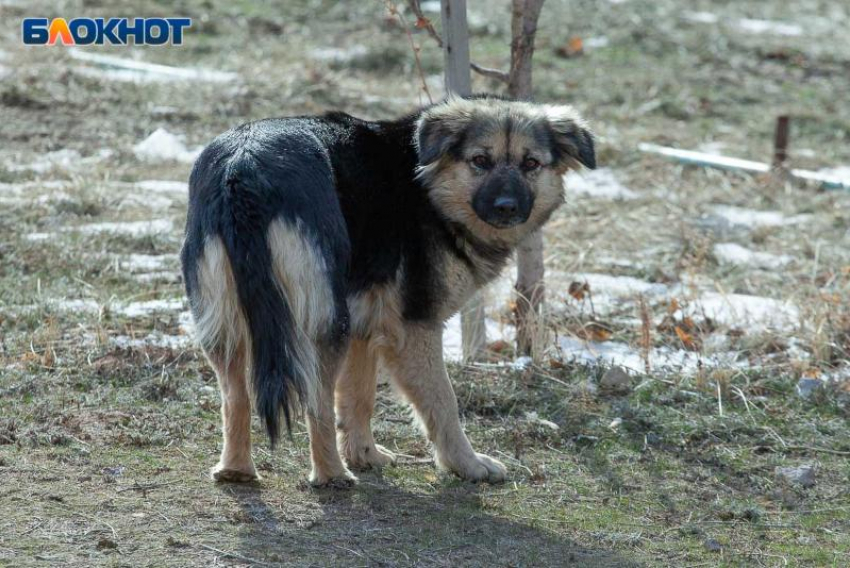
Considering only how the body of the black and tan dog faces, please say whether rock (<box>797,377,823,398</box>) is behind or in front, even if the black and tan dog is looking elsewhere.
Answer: in front

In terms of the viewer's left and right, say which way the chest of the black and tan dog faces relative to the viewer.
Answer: facing away from the viewer and to the right of the viewer

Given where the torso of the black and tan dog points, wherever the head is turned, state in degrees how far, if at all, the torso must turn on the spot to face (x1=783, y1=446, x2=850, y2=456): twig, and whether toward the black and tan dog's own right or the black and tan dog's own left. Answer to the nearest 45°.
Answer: approximately 45° to the black and tan dog's own right

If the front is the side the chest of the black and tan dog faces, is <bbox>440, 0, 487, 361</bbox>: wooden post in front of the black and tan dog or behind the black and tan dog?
in front

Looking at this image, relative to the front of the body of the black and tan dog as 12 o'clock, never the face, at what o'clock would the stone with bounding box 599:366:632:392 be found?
The stone is roughly at 12 o'clock from the black and tan dog.

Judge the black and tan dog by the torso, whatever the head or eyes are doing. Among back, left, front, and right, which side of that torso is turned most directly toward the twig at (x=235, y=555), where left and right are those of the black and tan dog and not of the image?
back

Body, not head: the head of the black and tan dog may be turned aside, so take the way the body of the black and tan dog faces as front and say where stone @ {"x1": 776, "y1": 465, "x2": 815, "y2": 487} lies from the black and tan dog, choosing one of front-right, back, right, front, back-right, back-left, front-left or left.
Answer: front-right

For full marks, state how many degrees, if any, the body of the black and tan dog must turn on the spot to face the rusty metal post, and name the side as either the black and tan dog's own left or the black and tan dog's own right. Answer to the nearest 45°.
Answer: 0° — it already faces it
